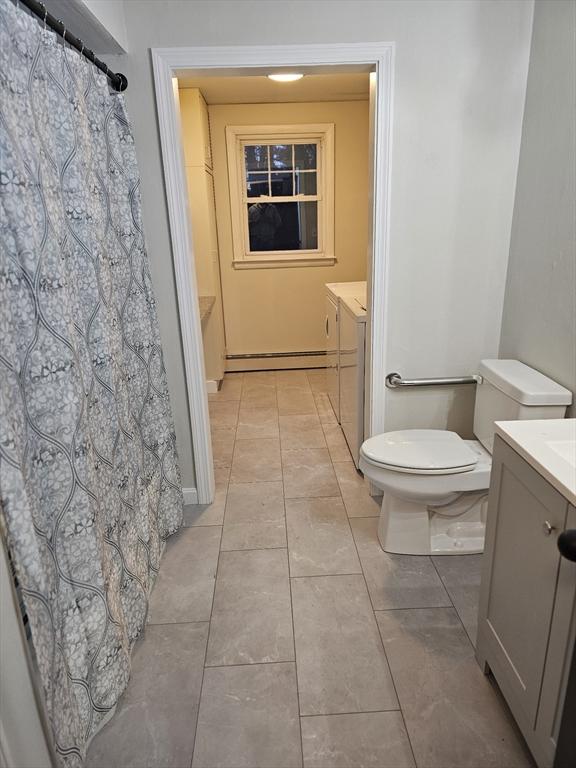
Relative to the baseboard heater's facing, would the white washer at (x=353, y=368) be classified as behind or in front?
in front

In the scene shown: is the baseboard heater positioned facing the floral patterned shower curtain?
yes

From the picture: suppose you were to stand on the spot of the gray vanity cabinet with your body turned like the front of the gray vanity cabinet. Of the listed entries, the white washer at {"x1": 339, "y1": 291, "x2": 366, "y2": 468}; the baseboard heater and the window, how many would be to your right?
3

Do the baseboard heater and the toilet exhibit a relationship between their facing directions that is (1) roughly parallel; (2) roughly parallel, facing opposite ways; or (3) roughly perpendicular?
roughly perpendicular

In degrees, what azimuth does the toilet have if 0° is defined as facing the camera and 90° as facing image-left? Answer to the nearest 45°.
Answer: approximately 90°

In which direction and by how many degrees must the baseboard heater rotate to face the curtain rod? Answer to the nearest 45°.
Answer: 0° — it already faces it

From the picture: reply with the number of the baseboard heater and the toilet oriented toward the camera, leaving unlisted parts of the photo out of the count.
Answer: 1

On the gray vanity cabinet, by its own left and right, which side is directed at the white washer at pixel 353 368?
right

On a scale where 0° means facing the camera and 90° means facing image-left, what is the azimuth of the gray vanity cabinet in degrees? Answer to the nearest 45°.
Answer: approximately 45°

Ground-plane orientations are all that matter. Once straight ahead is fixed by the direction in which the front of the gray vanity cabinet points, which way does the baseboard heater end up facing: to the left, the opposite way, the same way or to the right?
to the left

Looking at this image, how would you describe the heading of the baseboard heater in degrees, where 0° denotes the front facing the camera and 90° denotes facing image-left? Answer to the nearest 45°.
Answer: approximately 0°

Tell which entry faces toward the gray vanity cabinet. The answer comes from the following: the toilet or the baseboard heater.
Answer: the baseboard heater

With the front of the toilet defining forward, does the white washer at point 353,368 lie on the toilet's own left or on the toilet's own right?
on the toilet's own right
